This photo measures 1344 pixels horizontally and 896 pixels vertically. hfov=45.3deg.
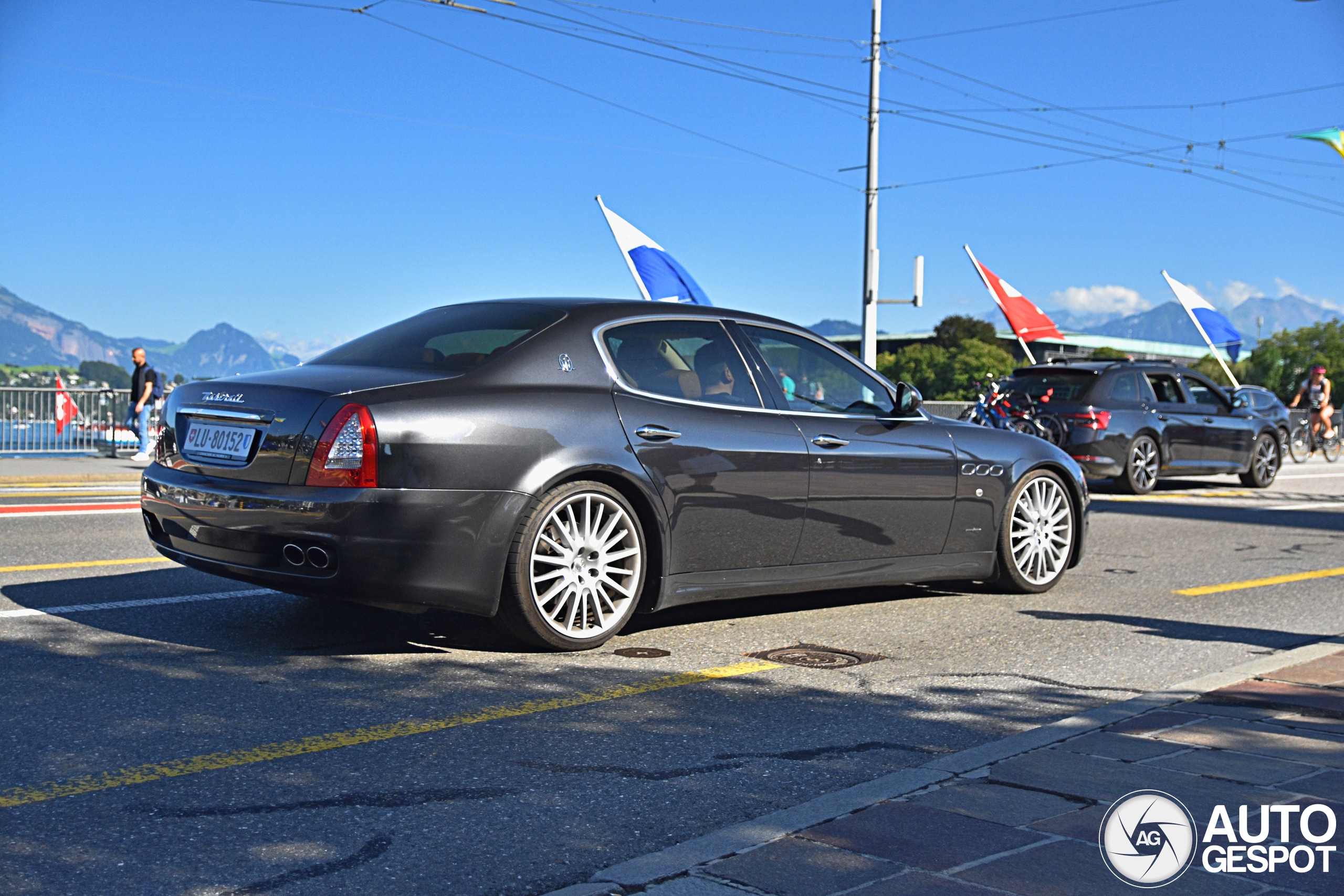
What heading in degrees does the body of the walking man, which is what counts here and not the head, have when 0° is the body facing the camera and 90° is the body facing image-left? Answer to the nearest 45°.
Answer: approximately 90°

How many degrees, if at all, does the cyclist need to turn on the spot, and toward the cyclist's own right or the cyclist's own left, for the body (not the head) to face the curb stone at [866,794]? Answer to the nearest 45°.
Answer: approximately 45° to the cyclist's own left

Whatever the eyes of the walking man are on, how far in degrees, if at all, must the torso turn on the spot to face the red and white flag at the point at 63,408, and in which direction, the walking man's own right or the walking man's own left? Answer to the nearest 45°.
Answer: approximately 45° to the walking man's own right

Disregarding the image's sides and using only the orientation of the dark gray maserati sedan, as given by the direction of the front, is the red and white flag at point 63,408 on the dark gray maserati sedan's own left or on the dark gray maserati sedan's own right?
on the dark gray maserati sedan's own left

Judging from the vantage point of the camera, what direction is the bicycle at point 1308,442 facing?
facing the viewer and to the left of the viewer

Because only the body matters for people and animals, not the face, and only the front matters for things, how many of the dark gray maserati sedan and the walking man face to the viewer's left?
1

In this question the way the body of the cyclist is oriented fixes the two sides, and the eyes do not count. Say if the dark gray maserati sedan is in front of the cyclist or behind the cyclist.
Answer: in front

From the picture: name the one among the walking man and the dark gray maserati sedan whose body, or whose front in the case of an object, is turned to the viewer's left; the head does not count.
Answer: the walking man

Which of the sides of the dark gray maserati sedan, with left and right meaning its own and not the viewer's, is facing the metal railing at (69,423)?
left

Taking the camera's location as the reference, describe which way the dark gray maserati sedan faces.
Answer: facing away from the viewer and to the right of the viewer

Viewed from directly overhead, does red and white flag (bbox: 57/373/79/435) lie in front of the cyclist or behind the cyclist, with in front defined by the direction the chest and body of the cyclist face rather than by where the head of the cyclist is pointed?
in front

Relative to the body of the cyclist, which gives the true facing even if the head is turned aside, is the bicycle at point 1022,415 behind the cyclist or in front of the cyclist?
in front
